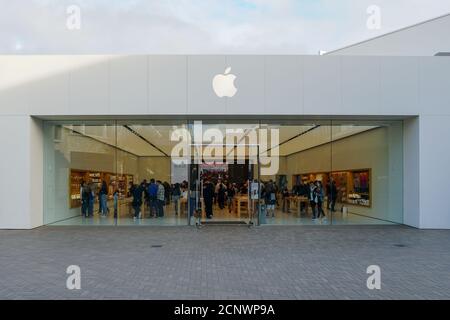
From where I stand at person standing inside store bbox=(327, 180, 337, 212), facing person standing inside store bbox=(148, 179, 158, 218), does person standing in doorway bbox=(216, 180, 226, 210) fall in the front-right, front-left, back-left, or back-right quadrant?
front-right

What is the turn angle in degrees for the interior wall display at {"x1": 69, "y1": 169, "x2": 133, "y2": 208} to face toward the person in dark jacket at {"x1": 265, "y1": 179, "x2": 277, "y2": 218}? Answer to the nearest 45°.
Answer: approximately 45° to its left

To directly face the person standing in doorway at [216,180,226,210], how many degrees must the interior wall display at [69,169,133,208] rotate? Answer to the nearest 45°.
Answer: approximately 45° to its left

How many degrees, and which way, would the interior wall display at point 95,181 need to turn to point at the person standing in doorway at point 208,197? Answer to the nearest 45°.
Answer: approximately 45° to its left

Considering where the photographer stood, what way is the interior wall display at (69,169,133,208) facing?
facing the viewer and to the right of the viewer

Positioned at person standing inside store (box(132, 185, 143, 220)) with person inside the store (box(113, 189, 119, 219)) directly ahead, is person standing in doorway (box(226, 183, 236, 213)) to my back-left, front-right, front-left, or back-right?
back-right

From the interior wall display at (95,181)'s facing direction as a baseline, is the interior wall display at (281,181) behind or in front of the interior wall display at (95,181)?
in front

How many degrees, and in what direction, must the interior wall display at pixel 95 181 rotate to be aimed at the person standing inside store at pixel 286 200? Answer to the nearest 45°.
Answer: approximately 45° to its left

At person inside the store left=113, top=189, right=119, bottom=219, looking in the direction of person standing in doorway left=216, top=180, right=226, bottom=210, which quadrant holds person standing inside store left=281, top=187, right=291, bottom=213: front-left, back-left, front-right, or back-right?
front-right

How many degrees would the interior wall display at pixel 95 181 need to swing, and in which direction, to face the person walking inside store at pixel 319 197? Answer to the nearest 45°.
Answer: approximately 45° to its left
